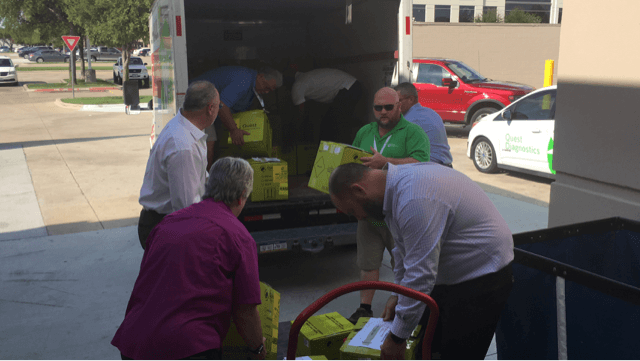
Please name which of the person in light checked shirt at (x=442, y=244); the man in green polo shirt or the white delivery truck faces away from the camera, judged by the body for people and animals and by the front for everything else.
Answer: the white delivery truck

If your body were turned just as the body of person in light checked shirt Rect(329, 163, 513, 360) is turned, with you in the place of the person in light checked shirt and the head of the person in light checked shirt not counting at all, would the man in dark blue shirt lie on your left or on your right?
on your right

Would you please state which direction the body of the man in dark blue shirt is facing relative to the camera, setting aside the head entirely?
to the viewer's right

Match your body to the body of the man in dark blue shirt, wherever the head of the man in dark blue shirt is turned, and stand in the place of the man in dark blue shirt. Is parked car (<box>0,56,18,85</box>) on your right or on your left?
on your left

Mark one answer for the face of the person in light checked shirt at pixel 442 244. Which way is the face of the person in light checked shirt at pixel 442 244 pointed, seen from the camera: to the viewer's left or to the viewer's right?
to the viewer's left

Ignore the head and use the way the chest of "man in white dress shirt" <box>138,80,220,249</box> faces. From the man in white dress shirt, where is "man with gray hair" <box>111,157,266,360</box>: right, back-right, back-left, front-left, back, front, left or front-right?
back-right

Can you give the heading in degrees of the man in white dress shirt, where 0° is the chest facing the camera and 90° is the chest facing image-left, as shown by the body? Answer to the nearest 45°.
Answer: approximately 225°

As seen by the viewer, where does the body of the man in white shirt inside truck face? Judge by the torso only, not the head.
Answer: to the viewer's left

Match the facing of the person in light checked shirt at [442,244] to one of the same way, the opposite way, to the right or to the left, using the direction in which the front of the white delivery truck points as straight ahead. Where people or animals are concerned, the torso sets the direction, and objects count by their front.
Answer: to the left

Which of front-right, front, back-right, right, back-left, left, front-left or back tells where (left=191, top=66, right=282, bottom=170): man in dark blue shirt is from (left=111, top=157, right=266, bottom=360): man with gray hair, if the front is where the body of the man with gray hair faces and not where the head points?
front-left

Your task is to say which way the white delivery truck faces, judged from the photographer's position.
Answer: facing away from the viewer
